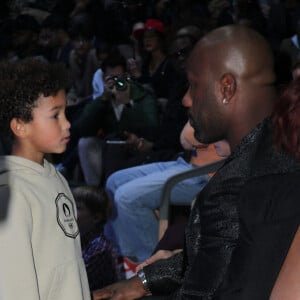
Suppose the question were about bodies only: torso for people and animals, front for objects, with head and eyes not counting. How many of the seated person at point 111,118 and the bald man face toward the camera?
1

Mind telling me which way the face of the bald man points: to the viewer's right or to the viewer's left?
to the viewer's left

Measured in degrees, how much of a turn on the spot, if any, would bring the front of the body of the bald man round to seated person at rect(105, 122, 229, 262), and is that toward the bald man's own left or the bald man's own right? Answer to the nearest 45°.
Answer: approximately 45° to the bald man's own right

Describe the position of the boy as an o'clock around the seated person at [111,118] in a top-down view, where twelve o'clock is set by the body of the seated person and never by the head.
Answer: The boy is roughly at 12 o'clock from the seated person.

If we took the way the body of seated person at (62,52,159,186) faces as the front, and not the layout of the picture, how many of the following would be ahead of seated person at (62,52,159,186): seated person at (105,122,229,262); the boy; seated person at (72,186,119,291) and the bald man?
4

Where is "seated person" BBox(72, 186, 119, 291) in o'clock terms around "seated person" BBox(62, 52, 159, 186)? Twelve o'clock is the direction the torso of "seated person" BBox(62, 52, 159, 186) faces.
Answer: "seated person" BBox(72, 186, 119, 291) is roughly at 12 o'clock from "seated person" BBox(62, 52, 159, 186).

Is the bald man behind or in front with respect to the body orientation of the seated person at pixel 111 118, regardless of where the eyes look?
in front

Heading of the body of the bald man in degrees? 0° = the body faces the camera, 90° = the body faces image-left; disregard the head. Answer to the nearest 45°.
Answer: approximately 135°

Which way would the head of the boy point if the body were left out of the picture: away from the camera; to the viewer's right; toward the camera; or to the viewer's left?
to the viewer's right
